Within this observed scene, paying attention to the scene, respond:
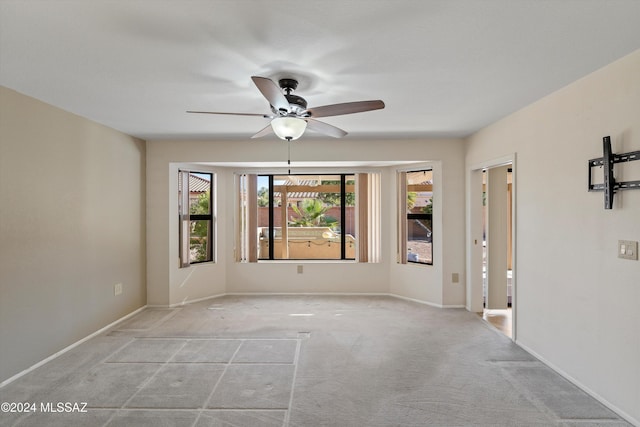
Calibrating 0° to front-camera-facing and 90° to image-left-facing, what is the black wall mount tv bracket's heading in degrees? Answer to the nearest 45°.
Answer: approximately 45°

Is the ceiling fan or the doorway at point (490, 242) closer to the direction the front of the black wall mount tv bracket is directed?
the ceiling fan

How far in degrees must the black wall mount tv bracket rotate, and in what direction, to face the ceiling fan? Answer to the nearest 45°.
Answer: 0° — it already faces it

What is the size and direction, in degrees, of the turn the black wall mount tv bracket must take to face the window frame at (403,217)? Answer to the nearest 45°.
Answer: approximately 90° to its right

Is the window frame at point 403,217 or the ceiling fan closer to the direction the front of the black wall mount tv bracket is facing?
the ceiling fan

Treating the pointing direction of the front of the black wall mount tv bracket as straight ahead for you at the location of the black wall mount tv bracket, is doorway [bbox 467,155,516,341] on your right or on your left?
on your right

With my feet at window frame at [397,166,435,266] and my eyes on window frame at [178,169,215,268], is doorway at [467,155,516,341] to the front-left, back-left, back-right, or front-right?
back-left
